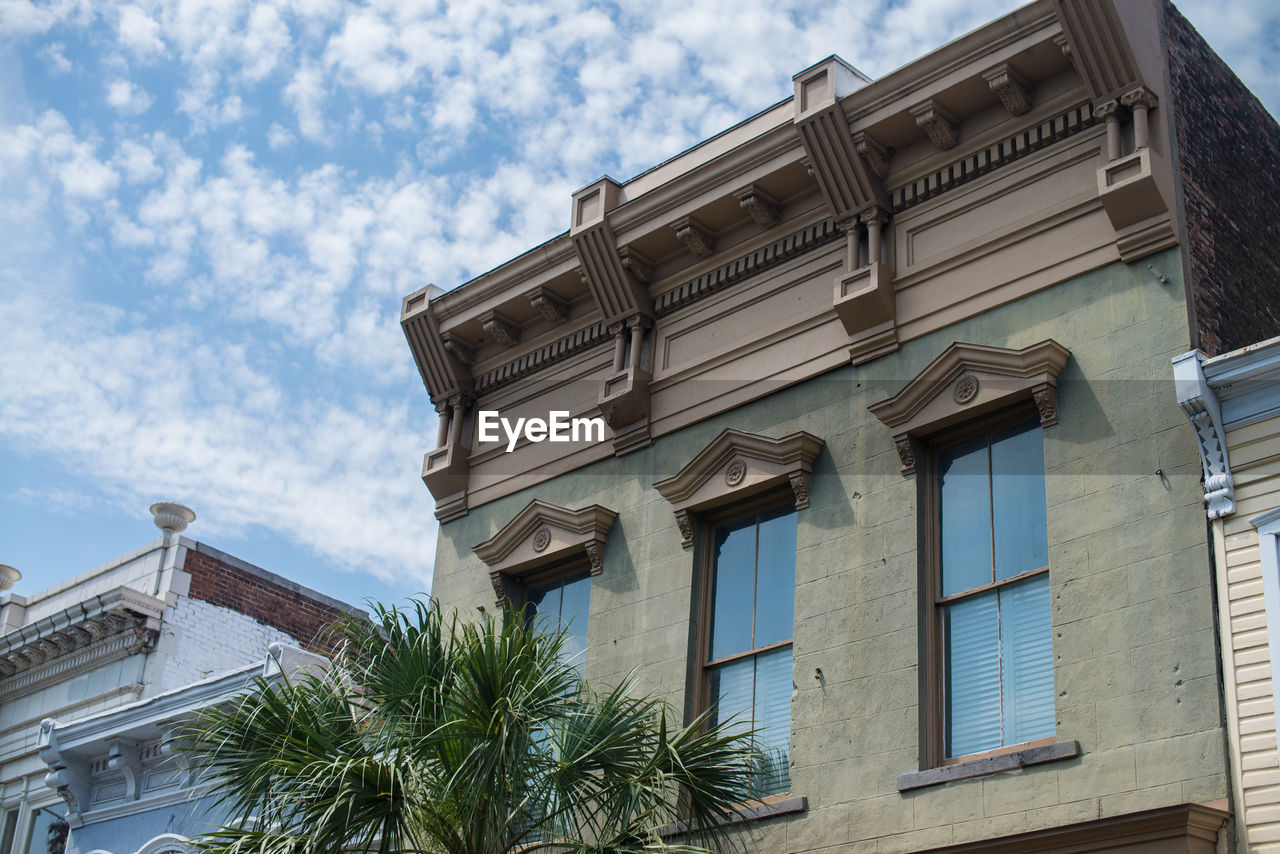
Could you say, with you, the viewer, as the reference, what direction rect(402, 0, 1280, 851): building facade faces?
facing the viewer and to the left of the viewer
